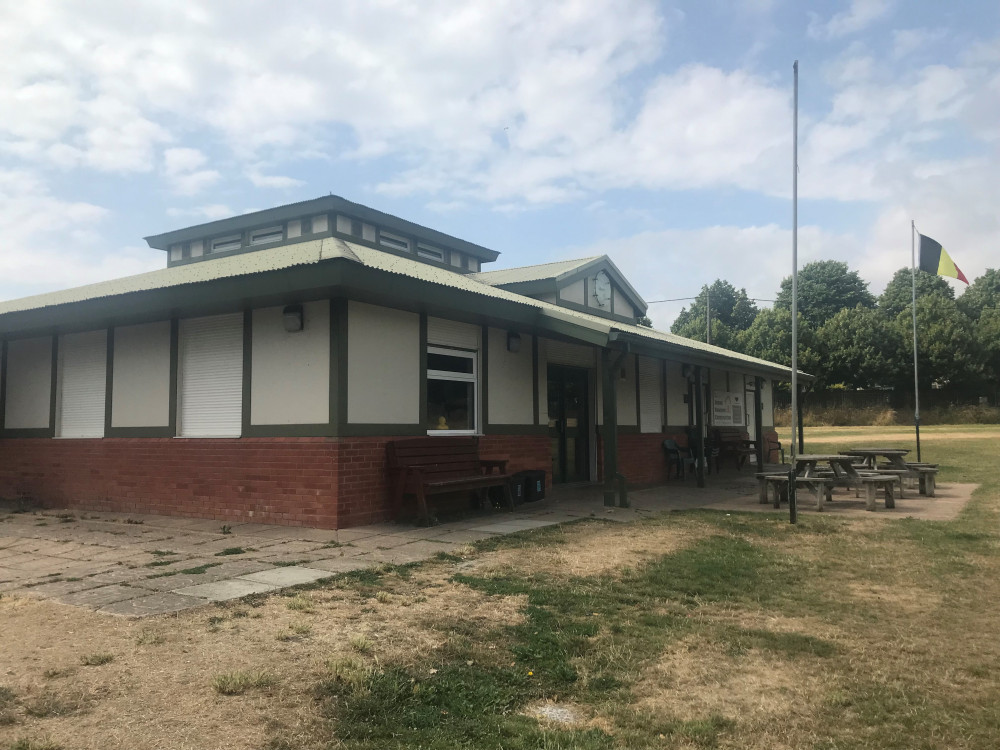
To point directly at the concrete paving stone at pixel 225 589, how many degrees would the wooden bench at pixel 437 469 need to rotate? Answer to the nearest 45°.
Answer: approximately 45° to its right

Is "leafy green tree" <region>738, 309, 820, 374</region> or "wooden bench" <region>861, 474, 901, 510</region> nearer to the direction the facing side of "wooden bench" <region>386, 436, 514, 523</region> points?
the wooden bench

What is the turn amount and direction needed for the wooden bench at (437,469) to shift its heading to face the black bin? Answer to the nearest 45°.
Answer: approximately 90° to its left

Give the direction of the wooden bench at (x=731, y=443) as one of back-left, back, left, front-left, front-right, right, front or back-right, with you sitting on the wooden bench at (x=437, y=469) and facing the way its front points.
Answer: left

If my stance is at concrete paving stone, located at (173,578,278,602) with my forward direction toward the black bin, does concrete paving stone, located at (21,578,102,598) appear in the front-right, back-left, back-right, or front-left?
back-left

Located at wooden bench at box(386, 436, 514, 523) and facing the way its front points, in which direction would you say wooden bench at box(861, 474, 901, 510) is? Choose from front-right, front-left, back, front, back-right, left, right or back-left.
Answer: front-left

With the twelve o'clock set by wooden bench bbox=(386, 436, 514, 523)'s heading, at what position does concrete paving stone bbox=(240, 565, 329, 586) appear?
The concrete paving stone is roughly at 2 o'clock from the wooden bench.

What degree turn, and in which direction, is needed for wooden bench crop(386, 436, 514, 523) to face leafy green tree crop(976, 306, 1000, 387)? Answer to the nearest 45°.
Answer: approximately 90° to its left

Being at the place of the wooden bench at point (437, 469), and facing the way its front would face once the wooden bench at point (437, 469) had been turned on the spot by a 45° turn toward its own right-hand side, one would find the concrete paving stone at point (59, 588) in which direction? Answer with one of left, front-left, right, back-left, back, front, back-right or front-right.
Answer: front-right

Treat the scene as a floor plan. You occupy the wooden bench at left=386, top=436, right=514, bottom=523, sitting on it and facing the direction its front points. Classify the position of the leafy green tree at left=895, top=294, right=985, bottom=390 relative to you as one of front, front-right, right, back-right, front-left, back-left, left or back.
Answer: left

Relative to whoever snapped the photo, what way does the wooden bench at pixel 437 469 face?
facing the viewer and to the right of the viewer

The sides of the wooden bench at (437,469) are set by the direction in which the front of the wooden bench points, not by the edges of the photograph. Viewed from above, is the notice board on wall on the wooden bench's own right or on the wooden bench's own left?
on the wooden bench's own left

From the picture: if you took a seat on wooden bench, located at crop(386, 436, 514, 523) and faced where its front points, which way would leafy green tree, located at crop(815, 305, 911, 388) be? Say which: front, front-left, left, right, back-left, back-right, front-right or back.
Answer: left
